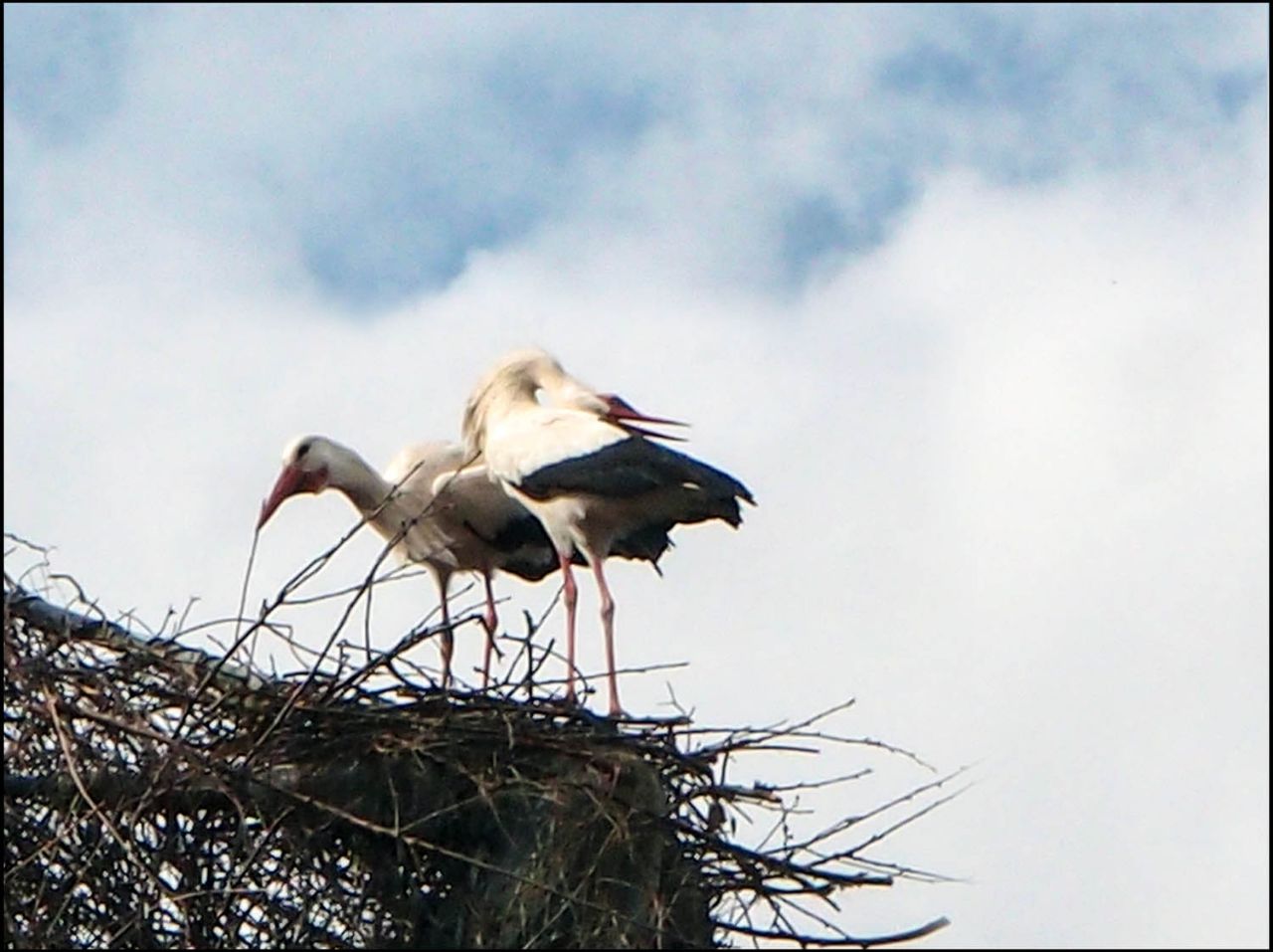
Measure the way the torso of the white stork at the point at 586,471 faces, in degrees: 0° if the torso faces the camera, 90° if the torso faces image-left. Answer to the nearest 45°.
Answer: approximately 90°

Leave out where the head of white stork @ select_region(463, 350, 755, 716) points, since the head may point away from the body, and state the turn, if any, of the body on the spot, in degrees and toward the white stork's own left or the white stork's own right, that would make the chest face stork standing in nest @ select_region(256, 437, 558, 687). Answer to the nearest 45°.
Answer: approximately 45° to the white stork's own right
